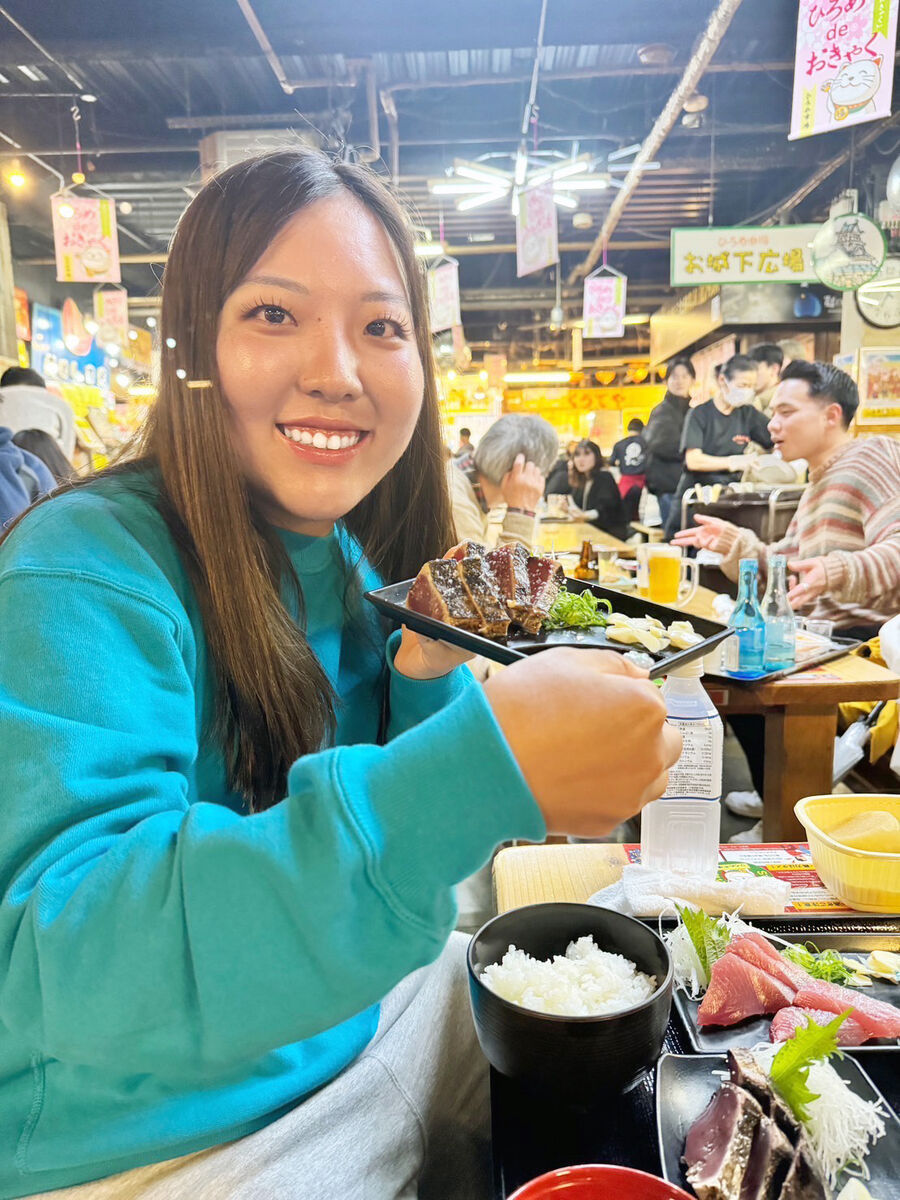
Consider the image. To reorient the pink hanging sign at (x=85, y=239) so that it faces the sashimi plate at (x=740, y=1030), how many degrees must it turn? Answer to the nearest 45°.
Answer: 0° — it already faces it

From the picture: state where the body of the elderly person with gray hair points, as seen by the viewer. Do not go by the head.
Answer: to the viewer's right

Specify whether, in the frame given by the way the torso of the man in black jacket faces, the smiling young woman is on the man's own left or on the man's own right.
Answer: on the man's own right

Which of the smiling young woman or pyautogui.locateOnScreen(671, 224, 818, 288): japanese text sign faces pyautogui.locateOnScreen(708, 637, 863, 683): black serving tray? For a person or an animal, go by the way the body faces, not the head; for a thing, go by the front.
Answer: the japanese text sign

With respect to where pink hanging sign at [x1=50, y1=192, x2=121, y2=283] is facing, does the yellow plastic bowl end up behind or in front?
in front

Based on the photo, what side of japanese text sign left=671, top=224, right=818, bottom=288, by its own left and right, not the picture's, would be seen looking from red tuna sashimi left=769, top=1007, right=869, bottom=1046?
front

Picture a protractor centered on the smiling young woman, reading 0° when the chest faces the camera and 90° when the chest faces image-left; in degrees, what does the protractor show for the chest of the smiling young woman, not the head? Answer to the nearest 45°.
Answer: approximately 315°

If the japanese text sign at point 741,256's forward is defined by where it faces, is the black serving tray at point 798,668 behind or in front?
in front

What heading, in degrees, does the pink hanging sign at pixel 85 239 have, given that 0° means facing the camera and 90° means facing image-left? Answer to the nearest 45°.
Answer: approximately 0°

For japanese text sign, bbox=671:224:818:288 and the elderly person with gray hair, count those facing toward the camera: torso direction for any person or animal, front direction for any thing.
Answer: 1

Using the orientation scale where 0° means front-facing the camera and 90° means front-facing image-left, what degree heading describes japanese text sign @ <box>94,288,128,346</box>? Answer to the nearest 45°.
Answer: approximately 0°

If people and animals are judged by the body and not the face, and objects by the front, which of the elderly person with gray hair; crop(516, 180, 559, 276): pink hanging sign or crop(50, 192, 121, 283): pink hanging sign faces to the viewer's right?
the elderly person with gray hair

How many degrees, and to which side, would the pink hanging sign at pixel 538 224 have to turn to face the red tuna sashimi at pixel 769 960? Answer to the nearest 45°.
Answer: approximately 45° to its left
